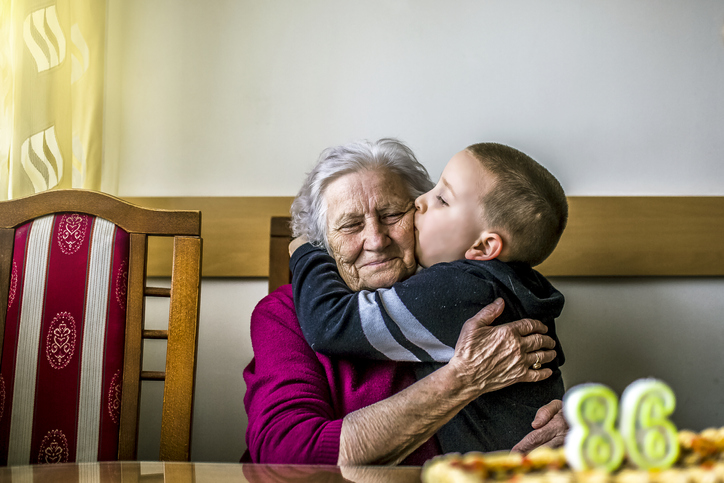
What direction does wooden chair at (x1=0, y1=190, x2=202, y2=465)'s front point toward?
toward the camera

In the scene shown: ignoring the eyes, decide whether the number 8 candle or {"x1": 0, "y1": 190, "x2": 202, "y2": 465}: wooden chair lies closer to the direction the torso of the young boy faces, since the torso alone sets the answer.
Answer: the wooden chair

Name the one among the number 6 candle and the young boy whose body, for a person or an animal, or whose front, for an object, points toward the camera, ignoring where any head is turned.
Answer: the number 6 candle

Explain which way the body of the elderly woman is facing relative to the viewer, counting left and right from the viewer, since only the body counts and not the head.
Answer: facing the viewer and to the right of the viewer

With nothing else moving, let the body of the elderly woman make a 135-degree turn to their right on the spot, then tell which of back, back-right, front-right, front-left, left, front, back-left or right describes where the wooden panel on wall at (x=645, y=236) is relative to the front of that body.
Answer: back-right

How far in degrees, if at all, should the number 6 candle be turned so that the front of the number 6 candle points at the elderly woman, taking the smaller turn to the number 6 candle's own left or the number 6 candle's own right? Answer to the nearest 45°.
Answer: approximately 135° to the number 6 candle's own right

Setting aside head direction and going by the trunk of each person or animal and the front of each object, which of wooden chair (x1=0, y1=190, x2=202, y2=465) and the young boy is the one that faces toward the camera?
the wooden chair

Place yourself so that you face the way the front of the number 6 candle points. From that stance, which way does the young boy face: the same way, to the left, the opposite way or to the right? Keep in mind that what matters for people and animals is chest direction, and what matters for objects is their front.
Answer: to the right

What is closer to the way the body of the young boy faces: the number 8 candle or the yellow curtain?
the yellow curtain

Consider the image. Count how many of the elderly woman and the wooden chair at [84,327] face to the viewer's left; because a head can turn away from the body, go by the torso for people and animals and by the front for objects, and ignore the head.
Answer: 0

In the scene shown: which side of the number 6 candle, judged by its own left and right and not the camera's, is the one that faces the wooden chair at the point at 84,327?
right

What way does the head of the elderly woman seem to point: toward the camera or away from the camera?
toward the camera

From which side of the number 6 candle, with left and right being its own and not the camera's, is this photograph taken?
front

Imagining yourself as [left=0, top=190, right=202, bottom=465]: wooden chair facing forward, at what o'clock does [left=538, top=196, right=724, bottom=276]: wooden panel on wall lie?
The wooden panel on wall is roughly at 9 o'clock from the wooden chair.

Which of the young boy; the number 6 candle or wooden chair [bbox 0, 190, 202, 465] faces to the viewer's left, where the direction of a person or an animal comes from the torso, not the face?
the young boy

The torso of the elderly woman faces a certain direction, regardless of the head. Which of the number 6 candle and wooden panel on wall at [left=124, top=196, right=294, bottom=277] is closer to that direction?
the number 6 candle

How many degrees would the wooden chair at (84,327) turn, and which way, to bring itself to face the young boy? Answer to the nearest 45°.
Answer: approximately 45° to its left

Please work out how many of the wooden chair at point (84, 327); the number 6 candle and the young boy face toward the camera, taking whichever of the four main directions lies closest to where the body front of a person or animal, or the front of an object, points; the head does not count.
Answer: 2

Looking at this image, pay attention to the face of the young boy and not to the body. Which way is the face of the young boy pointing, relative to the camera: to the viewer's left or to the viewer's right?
to the viewer's left

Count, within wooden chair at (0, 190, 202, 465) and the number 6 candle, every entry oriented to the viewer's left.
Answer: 0

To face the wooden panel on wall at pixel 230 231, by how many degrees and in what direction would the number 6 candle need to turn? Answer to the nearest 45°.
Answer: approximately 135° to its right

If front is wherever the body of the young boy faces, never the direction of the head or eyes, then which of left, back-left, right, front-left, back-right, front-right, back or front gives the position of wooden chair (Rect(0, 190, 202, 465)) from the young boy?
front

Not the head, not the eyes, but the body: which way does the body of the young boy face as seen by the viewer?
to the viewer's left
